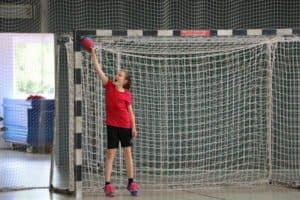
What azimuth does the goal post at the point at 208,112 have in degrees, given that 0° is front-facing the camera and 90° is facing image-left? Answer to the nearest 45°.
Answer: approximately 0°

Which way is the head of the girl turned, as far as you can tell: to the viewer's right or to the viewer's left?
to the viewer's left

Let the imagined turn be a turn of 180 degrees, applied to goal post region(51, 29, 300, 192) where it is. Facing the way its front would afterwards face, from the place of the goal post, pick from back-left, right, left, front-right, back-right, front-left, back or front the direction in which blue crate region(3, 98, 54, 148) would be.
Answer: front-left
